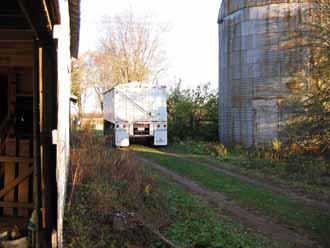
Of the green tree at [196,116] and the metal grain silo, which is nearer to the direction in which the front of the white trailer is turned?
the green tree

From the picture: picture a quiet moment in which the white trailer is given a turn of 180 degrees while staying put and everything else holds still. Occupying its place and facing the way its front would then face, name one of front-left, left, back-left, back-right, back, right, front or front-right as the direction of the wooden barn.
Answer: front

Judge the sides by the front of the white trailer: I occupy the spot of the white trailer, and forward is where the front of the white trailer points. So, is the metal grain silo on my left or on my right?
on my right

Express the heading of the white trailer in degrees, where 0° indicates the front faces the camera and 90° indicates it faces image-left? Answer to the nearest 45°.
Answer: approximately 180°

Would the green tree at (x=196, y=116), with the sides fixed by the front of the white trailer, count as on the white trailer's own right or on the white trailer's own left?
on the white trailer's own right
